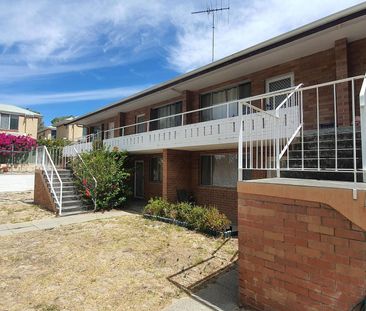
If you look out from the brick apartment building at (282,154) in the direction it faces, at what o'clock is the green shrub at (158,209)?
The green shrub is roughly at 3 o'clock from the brick apartment building.

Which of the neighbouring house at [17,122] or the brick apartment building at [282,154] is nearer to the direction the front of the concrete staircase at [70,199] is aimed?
the brick apartment building

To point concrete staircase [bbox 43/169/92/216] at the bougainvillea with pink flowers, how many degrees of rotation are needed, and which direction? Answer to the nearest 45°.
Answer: approximately 180°

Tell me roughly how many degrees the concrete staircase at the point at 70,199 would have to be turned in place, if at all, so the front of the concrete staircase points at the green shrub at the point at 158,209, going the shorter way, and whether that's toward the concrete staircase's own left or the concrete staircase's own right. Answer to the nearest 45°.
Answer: approximately 45° to the concrete staircase's own left

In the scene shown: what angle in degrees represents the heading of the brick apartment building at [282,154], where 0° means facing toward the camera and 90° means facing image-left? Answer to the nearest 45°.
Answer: approximately 45°
